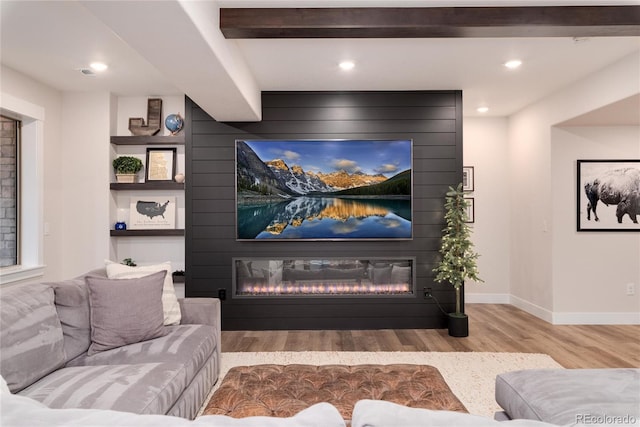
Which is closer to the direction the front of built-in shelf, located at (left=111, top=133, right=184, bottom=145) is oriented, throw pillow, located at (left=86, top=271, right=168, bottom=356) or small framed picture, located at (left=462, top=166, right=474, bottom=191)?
the throw pillow

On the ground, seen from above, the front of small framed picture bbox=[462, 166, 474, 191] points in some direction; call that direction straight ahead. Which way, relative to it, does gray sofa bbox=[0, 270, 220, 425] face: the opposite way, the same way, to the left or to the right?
to the left

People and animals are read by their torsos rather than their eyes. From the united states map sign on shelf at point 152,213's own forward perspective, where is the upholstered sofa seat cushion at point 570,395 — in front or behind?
in front

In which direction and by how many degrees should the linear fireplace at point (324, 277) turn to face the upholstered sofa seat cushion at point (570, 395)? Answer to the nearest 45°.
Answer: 0° — it already faces it

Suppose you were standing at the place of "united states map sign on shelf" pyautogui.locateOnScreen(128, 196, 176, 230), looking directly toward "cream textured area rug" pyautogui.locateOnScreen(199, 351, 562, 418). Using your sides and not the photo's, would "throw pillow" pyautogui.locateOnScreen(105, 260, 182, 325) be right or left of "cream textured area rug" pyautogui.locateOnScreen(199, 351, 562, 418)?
right

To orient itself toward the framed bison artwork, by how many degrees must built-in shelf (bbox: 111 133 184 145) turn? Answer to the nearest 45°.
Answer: approximately 90° to its left

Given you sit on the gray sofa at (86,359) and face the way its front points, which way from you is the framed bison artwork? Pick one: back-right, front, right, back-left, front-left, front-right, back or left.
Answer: front-left

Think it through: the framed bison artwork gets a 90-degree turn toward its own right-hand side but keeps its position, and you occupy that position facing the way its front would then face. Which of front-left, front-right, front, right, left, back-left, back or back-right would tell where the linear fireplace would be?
front-left

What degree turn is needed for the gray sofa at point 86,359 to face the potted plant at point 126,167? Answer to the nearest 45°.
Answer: approximately 135° to its left

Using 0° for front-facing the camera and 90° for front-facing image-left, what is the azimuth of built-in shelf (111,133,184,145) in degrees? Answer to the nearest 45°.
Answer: approximately 0°

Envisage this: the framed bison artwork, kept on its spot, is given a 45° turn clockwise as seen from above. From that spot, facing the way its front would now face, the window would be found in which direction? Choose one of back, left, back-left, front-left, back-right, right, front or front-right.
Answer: front

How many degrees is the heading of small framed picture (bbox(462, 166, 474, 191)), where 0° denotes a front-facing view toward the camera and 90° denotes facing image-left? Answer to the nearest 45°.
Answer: approximately 0°
